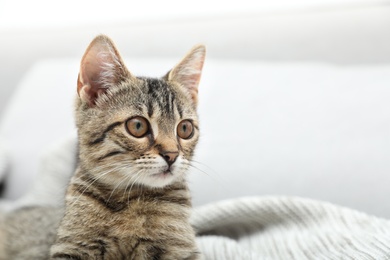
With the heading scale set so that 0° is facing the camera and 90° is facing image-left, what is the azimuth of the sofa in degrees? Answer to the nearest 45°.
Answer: approximately 0°
